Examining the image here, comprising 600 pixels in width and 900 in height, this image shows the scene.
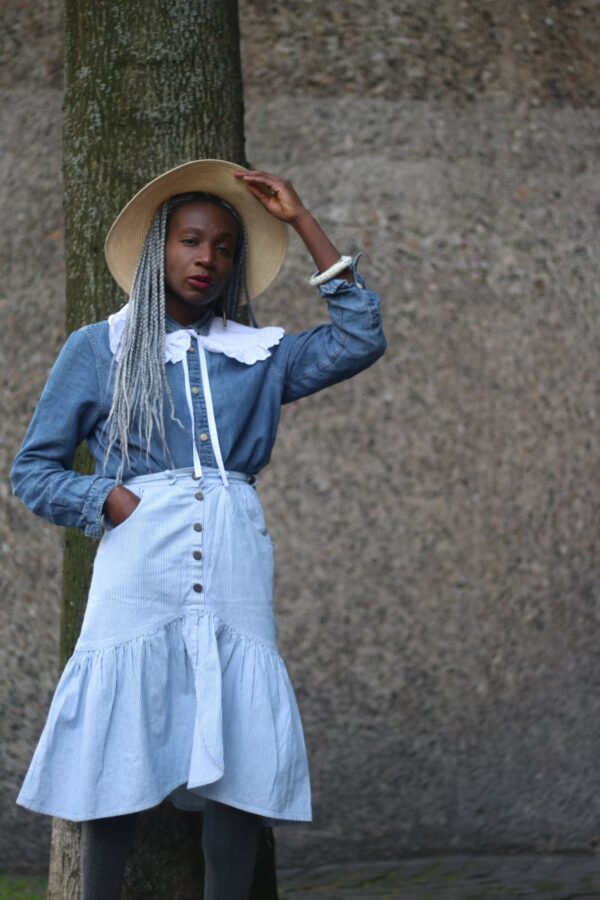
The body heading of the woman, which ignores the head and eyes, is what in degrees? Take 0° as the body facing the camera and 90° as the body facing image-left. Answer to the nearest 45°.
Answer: approximately 0°
